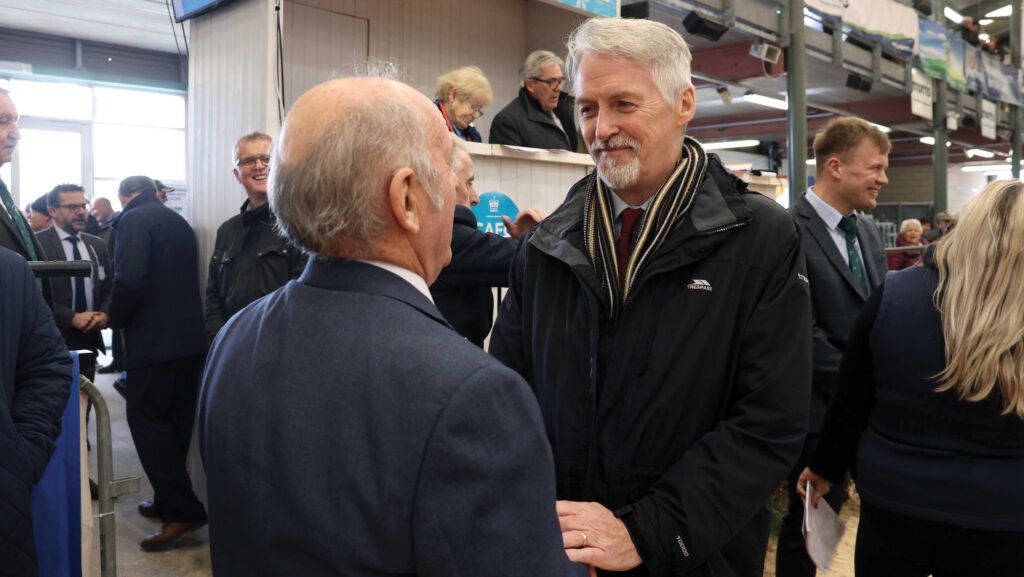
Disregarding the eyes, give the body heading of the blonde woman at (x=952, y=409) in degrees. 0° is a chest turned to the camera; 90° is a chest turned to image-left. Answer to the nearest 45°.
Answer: approximately 180°

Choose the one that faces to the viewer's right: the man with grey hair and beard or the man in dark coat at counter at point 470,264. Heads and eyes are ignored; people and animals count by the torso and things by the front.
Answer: the man in dark coat at counter

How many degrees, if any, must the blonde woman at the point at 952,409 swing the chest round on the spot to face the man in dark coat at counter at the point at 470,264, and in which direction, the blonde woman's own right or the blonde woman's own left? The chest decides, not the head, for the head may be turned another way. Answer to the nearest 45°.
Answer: approximately 90° to the blonde woman's own left

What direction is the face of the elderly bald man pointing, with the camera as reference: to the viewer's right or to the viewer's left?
to the viewer's right

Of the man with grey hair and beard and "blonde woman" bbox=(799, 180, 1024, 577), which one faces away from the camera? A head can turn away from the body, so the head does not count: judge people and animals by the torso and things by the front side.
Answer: the blonde woman

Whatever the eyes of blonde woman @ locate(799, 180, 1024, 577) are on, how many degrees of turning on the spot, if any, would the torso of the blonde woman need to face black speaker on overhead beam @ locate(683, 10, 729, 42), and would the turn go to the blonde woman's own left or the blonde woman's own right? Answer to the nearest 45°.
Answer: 0° — they already face it

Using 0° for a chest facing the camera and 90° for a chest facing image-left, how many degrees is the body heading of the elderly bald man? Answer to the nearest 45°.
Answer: approximately 225°

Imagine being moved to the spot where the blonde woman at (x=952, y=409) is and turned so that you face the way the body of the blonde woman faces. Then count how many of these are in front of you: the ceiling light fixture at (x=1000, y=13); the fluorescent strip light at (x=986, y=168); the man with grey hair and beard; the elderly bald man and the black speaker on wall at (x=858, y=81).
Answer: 3
